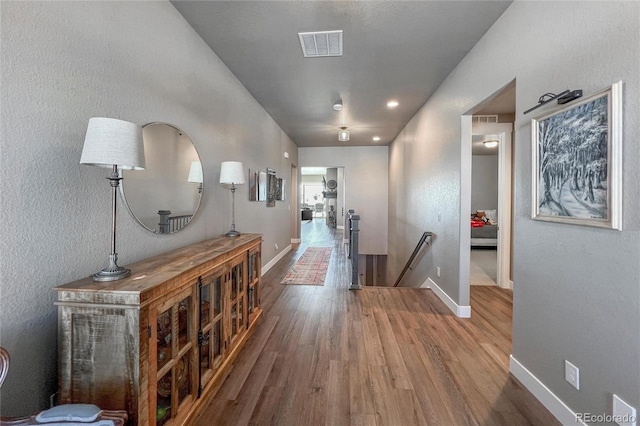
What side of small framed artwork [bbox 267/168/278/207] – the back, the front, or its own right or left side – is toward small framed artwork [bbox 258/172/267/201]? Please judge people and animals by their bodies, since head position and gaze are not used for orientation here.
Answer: right

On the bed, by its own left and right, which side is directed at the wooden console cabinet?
front

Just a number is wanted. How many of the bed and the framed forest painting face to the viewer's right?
0

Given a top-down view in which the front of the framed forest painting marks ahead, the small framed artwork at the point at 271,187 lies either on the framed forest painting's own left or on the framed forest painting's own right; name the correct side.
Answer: on the framed forest painting's own right

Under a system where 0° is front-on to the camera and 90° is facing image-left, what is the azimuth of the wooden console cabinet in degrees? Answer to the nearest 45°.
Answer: approximately 315°

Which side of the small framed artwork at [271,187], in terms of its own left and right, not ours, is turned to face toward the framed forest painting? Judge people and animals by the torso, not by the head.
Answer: right

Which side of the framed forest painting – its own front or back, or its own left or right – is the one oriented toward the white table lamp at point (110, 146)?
front

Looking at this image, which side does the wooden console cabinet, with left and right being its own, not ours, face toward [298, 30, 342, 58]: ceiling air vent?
left

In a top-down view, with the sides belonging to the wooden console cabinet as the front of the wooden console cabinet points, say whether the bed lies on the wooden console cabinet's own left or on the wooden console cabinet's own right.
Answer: on the wooden console cabinet's own left
